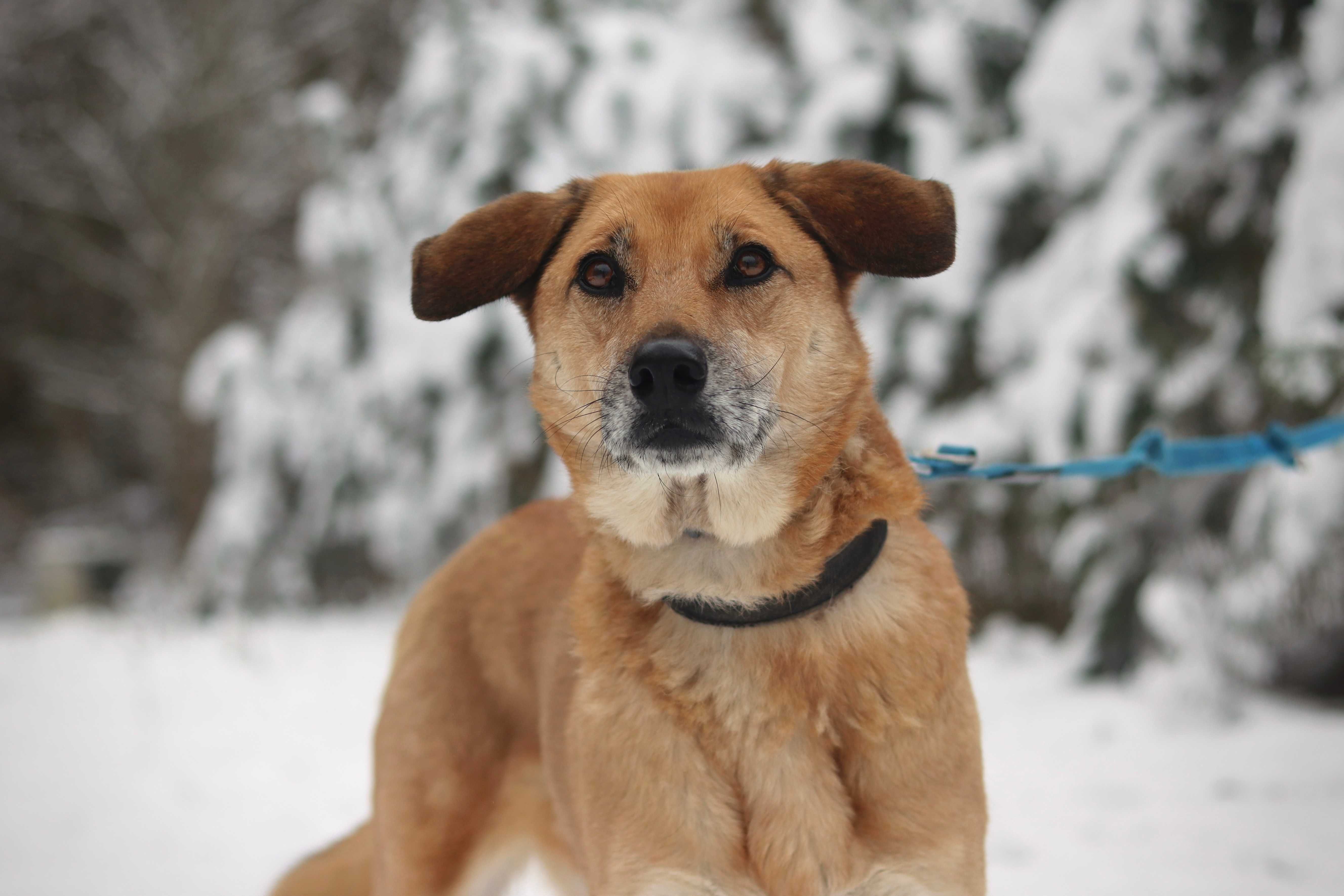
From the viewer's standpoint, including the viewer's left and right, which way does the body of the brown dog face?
facing the viewer and to the right of the viewer
